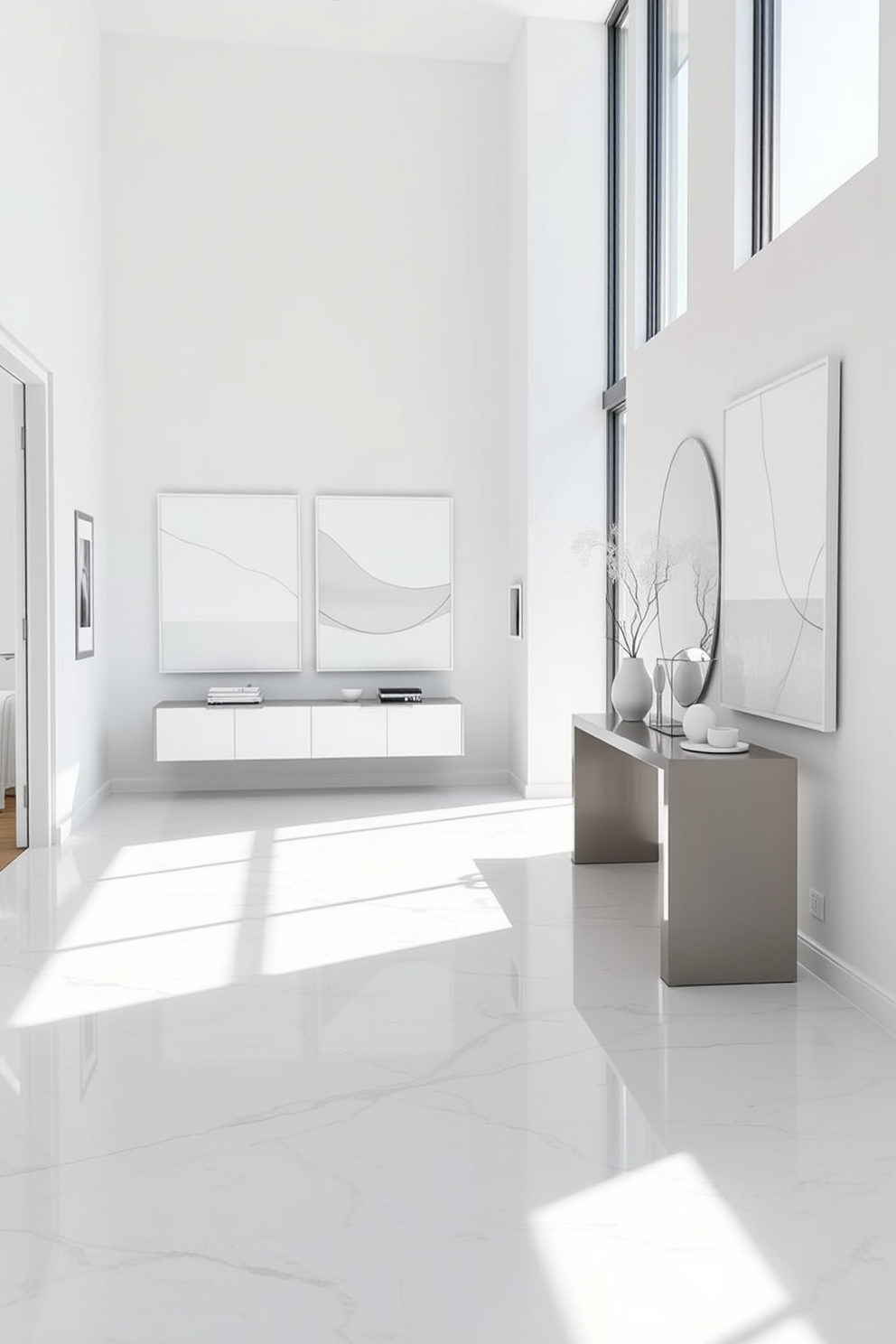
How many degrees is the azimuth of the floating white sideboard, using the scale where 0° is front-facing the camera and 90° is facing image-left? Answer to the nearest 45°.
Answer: approximately 0°

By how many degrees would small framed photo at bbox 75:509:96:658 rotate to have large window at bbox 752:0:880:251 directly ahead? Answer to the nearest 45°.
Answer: approximately 45° to its right

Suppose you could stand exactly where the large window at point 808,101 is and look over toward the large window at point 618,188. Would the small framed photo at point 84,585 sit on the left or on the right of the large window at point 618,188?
left

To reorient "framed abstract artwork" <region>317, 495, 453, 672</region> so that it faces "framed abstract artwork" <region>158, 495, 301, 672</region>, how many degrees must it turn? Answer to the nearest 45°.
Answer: approximately 90° to its right

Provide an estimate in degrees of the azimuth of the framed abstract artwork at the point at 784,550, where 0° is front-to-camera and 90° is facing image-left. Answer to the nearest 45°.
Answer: approximately 45°

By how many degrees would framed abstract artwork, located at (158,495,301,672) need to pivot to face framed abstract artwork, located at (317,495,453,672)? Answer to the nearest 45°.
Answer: approximately 90° to its left

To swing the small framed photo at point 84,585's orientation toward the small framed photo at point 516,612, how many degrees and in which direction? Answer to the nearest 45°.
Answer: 0° — it already faces it

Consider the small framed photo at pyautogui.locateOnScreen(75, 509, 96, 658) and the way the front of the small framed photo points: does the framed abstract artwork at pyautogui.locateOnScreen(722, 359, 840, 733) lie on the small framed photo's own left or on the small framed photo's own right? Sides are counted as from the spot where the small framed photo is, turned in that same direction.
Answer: on the small framed photo's own right

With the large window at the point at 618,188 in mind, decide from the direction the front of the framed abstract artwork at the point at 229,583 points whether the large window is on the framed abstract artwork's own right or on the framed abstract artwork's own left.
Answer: on the framed abstract artwork's own left

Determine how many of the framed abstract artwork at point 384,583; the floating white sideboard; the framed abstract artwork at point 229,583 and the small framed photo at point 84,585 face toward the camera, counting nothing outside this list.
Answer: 3

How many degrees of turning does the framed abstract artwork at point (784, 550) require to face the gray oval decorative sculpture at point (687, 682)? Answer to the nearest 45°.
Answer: approximately 90° to its right

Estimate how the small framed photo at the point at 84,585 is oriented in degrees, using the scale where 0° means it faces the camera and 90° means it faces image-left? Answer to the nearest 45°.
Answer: approximately 270°

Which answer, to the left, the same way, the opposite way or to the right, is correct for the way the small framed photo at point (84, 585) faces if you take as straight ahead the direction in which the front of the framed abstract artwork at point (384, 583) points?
to the left
